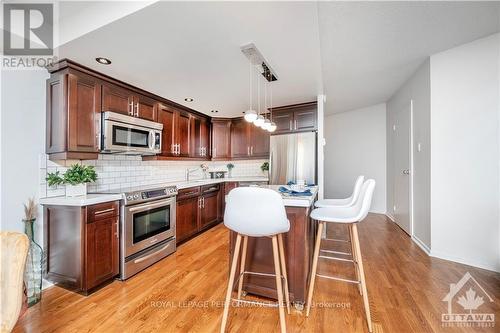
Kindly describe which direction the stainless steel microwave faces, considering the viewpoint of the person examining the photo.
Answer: facing the viewer and to the right of the viewer

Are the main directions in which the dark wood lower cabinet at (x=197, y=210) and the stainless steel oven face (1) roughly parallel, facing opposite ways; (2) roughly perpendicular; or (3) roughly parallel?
roughly parallel

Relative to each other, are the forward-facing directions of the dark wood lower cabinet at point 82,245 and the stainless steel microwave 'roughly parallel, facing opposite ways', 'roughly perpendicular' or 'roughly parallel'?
roughly parallel

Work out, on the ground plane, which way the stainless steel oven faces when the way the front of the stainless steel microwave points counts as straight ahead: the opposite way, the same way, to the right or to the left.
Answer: the same way

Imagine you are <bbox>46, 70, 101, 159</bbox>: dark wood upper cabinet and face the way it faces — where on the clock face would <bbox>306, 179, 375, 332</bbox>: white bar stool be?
The white bar stool is roughly at 12 o'clock from the dark wood upper cabinet.

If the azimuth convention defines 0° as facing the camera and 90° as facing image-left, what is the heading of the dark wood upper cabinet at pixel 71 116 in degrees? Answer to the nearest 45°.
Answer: approximately 315°

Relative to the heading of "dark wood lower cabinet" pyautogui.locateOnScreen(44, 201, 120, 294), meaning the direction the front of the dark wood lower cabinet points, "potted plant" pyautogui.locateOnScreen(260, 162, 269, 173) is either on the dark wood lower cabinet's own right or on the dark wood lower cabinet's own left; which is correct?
on the dark wood lower cabinet's own left

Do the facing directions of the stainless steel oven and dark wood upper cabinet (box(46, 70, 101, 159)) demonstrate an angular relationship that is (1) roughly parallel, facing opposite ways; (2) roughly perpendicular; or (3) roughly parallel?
roughly parallel

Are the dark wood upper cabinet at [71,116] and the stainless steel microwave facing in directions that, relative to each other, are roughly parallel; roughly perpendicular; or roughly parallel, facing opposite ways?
roughly parallel

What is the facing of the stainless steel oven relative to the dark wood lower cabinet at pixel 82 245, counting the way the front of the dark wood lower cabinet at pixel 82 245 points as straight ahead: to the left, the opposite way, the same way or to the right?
the same way

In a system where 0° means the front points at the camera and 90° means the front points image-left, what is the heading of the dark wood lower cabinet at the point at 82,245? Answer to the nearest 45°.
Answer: approximately 315°

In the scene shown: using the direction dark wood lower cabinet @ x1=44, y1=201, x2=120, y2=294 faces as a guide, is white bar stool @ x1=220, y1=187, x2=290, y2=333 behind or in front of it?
in front

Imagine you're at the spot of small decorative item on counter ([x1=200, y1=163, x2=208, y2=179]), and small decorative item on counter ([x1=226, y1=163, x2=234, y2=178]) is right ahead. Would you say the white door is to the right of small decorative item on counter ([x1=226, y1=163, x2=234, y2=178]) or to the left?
right

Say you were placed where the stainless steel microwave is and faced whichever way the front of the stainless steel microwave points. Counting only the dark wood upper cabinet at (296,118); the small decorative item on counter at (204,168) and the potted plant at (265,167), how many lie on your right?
0

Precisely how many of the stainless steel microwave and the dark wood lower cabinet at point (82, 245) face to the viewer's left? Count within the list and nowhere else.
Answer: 0

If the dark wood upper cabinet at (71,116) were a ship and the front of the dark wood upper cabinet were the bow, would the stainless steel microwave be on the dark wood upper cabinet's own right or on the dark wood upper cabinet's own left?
on the dark wood upper cabinet's own left

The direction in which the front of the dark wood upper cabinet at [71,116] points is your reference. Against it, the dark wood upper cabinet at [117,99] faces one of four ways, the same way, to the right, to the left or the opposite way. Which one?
the same way

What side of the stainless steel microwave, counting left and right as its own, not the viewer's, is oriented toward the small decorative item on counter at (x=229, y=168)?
left

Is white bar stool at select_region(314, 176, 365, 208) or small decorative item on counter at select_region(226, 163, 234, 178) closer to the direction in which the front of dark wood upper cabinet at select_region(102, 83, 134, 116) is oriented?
the white bar stool

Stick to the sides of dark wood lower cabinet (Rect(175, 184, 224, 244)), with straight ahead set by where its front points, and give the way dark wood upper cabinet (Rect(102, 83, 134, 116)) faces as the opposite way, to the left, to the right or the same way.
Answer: the same way
